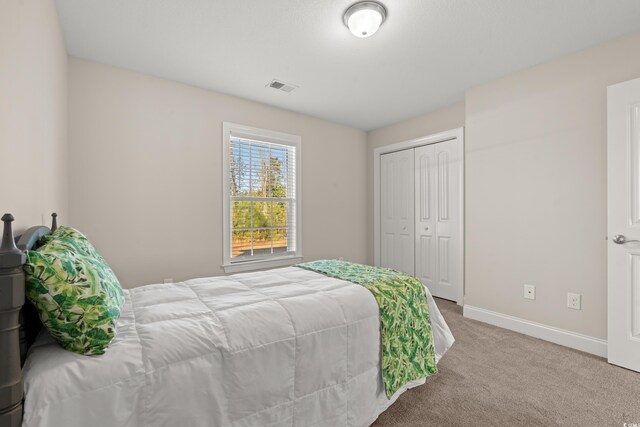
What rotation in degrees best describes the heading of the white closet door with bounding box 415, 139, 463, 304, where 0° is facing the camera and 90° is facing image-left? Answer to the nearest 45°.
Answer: approximately 45°

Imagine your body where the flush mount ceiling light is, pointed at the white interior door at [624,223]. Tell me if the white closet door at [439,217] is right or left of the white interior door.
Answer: left

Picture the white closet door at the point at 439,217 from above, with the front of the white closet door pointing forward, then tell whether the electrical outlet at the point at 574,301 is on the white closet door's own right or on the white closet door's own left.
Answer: on the white closet door's own left
